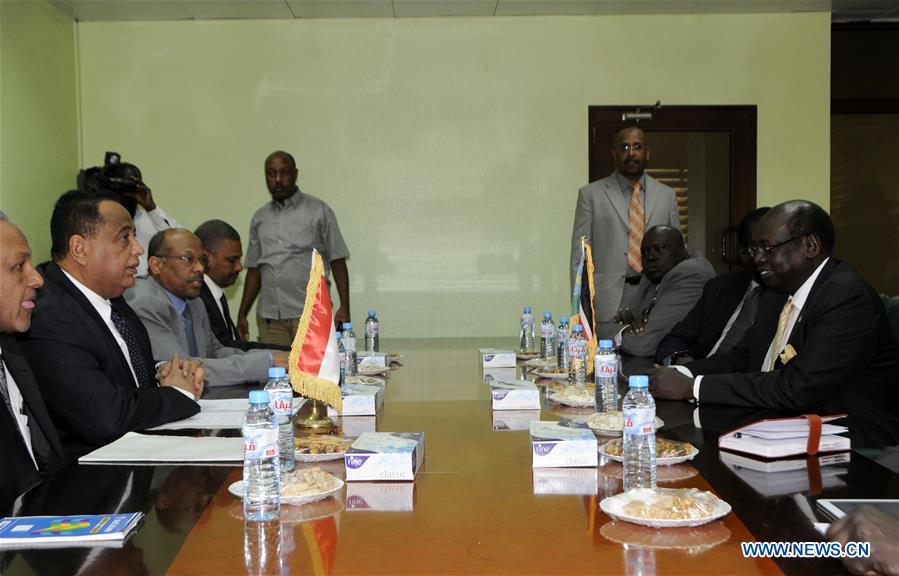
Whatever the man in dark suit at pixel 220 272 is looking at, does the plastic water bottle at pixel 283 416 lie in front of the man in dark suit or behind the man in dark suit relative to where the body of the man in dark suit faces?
in front

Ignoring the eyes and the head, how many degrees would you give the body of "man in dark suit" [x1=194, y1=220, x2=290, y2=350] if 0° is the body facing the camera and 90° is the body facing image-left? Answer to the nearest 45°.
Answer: approximately 315°

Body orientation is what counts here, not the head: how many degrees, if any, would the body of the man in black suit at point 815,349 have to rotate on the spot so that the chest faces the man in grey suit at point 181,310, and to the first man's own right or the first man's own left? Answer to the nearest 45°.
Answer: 0° — they already face them

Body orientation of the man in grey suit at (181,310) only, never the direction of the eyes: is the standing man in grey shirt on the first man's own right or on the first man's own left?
on the first man's own left

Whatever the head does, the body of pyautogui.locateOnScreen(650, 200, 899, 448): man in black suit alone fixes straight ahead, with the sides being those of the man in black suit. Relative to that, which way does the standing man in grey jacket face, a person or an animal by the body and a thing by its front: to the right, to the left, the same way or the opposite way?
to the left

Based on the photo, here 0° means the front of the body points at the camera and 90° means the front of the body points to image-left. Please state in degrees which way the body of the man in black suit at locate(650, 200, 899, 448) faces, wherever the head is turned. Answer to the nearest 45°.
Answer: approximately 90°

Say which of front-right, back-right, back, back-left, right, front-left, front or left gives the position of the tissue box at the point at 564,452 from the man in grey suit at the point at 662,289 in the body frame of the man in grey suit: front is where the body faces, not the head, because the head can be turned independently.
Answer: front-left

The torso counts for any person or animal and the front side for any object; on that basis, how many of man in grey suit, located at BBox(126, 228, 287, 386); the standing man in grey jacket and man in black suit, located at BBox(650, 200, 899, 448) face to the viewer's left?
1

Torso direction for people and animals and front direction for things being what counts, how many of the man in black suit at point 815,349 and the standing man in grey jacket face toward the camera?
1

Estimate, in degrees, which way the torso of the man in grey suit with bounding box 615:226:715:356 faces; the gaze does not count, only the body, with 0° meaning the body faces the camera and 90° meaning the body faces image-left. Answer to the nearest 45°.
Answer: approximately 45°

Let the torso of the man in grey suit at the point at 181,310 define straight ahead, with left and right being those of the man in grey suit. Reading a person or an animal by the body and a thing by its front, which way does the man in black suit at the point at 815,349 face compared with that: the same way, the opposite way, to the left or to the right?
the opposite way
